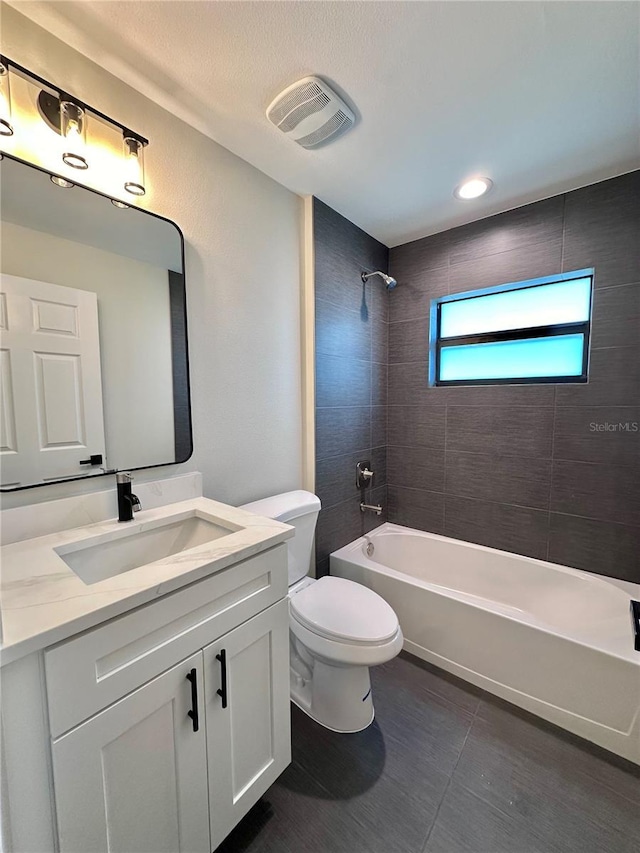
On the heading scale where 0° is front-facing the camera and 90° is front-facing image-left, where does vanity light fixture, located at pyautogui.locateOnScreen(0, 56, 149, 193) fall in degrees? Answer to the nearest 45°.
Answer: approximately 315°

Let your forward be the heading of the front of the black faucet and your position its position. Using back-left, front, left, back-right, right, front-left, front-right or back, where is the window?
front-left

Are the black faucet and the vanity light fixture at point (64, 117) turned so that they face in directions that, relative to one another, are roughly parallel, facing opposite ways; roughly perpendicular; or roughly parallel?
roughly parallel

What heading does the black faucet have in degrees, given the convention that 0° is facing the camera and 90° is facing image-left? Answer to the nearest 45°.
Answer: approximately 315°

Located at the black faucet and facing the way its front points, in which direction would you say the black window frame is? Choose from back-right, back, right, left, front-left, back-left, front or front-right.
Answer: front-left

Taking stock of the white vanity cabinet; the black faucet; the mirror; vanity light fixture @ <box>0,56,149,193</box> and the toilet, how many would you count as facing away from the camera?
0

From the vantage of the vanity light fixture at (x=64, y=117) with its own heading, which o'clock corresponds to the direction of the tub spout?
The tub spout is roughly at 10 o'clock from the vanity light fixture.

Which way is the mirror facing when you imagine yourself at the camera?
facing the viewer and to the right of the viewer

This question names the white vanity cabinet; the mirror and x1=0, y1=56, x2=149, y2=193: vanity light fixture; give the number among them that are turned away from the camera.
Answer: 0

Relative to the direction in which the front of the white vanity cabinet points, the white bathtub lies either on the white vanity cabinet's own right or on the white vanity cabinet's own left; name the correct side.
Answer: on the white vanity cabinet's own left

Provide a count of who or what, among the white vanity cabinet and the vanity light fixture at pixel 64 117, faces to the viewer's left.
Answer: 0

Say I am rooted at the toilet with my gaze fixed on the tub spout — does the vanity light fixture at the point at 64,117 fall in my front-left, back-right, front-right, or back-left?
back-left

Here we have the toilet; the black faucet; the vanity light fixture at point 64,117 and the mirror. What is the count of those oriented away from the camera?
0

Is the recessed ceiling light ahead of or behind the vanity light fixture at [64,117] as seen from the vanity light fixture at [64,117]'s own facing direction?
ahead
